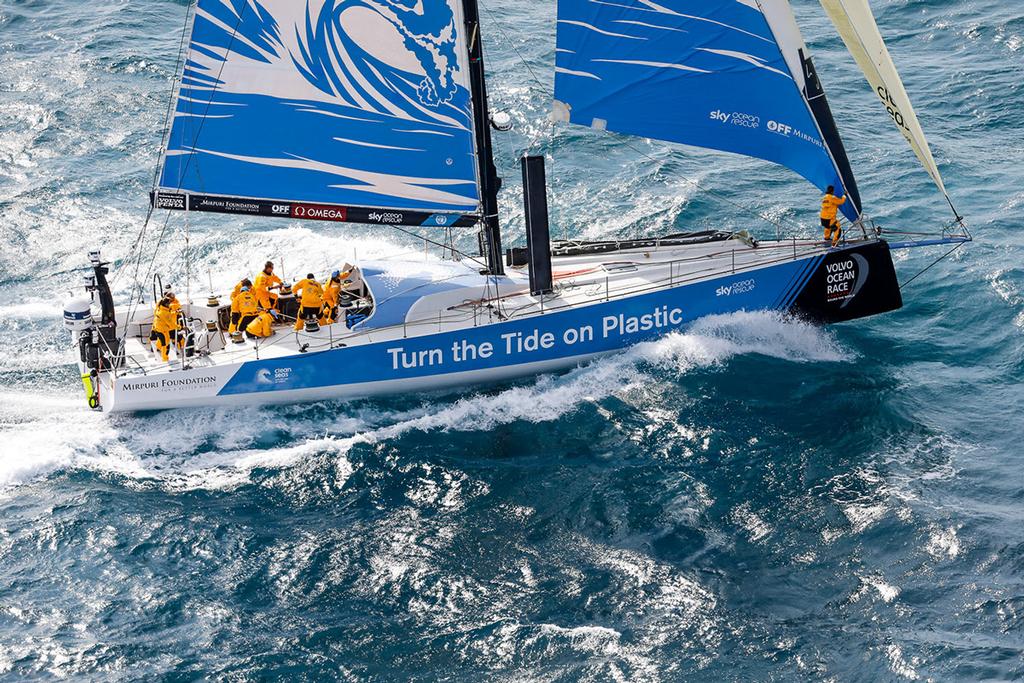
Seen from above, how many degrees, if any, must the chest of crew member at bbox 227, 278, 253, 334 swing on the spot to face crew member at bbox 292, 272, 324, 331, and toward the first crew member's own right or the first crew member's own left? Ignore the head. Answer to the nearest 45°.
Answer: approximately 90° to the first crew member's own right

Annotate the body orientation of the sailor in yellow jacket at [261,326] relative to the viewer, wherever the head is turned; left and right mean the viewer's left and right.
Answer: facing to the right of the viewer

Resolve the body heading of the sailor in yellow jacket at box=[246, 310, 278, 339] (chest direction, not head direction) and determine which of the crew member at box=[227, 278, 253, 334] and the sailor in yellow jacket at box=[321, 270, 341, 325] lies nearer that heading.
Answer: the sailor in yellow jacket

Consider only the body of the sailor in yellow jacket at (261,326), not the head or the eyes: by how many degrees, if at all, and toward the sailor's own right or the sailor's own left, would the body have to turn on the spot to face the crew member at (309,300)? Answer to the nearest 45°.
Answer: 0° — they already face them

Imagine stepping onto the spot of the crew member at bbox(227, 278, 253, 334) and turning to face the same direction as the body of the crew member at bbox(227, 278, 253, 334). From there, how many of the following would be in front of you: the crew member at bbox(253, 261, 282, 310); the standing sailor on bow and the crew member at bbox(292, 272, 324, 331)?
3

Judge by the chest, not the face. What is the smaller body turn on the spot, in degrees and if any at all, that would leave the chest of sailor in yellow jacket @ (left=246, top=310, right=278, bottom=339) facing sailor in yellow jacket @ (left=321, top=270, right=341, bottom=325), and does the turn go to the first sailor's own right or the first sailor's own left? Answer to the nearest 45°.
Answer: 0° — they already face them

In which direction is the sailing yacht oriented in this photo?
to the viewer's right

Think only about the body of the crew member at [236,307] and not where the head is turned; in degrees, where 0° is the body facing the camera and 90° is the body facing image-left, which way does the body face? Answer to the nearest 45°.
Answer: approximately 270°

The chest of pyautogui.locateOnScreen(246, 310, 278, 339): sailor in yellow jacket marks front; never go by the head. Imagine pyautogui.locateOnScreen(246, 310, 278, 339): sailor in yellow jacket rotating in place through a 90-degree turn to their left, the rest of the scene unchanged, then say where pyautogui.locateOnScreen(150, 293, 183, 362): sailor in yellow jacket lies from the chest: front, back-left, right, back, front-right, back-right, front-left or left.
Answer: left
